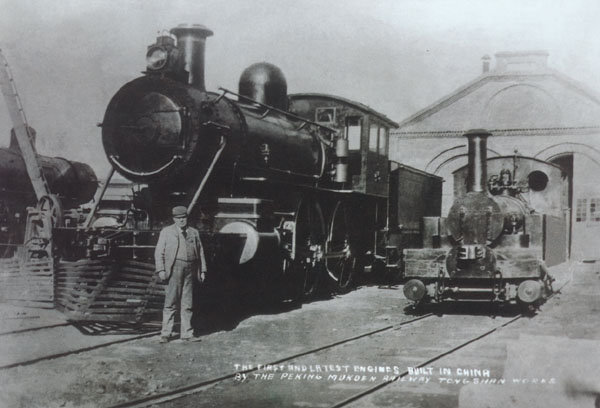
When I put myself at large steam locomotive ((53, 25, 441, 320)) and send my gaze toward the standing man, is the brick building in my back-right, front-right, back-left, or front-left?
back-left

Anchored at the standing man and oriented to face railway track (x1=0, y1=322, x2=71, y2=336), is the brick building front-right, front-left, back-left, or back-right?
back-right

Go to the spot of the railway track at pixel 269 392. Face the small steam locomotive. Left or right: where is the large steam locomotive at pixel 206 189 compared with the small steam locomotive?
left

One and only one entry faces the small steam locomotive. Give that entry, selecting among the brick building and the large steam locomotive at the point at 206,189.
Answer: the brick building

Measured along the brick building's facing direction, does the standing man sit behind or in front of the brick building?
in front

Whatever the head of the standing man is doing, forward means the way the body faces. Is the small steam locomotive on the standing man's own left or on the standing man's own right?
on the standing man's own left

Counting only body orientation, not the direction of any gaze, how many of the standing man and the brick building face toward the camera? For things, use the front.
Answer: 2

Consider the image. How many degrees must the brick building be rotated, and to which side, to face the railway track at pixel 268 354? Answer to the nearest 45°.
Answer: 0° — it already faces it

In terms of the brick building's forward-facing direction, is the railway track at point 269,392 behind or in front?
in front

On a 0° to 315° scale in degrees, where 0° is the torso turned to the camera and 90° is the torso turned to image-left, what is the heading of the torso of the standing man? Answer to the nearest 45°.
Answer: approximately 0°

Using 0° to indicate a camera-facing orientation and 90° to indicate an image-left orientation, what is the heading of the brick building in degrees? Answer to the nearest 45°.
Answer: approximately 0°
